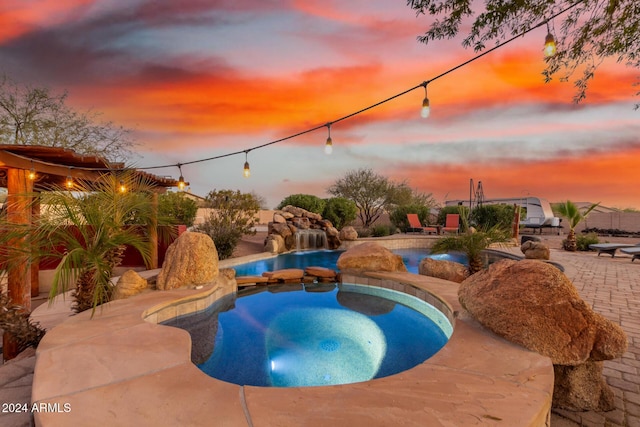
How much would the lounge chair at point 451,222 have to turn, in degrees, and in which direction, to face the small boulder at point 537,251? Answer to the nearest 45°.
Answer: approximately 45° to its left

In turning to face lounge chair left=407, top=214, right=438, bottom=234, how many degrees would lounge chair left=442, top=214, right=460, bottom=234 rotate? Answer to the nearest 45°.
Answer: approximately 45° to its right

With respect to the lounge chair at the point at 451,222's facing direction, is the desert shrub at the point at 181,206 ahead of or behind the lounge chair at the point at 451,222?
ahead

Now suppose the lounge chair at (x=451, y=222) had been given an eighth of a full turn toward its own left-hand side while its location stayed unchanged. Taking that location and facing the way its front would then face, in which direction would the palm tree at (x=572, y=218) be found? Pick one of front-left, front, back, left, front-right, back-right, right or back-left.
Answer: front-left

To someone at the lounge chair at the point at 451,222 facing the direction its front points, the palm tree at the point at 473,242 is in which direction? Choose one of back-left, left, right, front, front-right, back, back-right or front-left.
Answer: front-left

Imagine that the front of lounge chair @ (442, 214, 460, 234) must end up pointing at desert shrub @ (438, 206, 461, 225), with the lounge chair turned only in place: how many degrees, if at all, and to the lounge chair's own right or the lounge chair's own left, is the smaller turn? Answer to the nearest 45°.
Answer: approximately 135° to the lounge chair's own right

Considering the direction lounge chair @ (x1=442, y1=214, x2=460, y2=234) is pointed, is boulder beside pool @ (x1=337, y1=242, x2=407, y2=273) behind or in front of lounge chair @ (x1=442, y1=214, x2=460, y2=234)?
in front

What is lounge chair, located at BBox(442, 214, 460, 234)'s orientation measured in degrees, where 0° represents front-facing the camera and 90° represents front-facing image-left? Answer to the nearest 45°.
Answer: approximately 45°

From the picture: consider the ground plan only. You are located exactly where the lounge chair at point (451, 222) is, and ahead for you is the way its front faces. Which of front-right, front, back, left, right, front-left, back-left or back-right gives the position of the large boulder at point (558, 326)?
front-left

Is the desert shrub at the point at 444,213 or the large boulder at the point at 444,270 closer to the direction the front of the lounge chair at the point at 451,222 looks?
the large boulder
